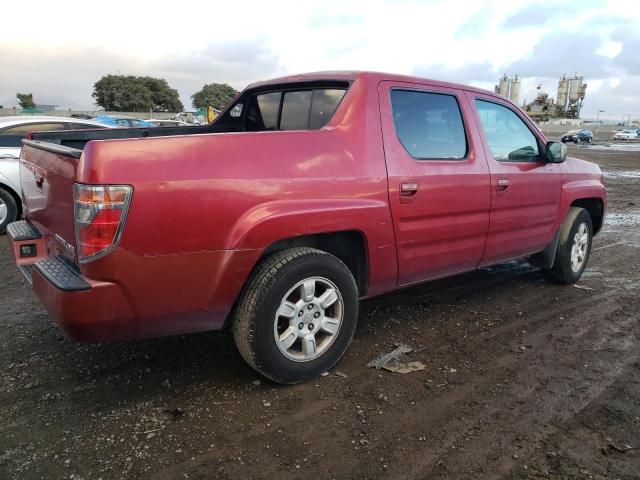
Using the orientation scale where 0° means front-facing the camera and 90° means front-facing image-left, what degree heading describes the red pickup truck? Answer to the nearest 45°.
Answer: approximately 225°

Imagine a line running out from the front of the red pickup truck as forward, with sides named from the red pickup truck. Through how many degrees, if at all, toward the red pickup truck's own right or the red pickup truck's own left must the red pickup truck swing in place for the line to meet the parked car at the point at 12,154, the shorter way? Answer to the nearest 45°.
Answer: approximately 90° to the red pickup truck's own left
